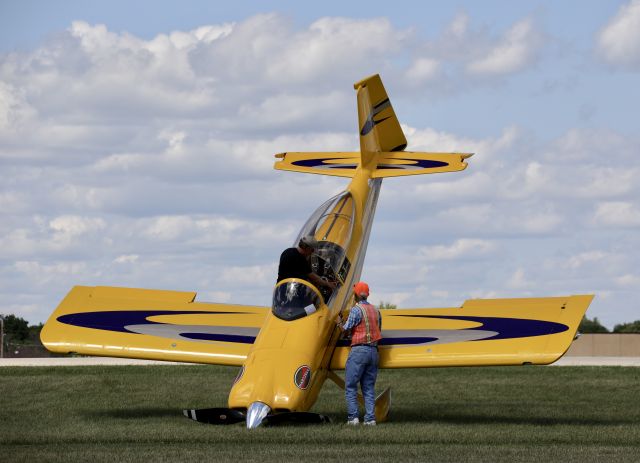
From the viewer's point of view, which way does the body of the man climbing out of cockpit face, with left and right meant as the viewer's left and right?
facing away from the viewer and to the right of the viewer
